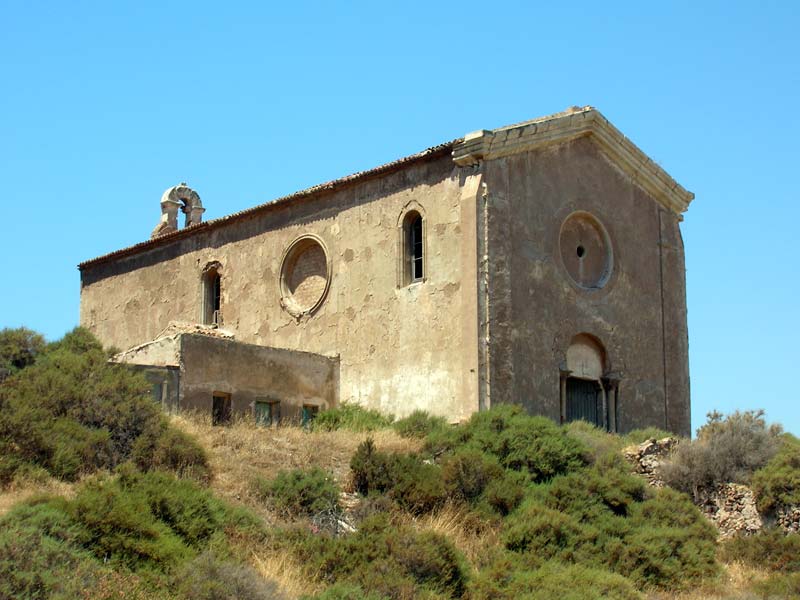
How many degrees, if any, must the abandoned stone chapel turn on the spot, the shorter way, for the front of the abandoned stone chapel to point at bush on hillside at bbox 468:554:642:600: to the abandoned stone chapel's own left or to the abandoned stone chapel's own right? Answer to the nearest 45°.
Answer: approximately 45° to the abandoned stone chapel's own right

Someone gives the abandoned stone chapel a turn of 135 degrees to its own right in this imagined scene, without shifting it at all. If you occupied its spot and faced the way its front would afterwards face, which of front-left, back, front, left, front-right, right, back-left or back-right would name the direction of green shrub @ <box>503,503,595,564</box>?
left

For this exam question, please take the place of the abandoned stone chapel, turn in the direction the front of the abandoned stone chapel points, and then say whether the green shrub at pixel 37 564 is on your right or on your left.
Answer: on your right

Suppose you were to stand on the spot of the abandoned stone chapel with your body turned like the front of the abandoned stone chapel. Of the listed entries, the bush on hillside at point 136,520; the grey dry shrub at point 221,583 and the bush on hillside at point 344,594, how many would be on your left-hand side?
0

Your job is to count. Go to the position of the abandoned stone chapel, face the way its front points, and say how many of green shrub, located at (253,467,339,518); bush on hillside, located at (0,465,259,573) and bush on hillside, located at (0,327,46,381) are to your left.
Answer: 0

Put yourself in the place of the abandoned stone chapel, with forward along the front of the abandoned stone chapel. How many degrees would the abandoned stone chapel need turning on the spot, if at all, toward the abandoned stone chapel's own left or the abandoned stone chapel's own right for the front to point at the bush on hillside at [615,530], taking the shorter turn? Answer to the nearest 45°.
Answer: approximately 45° to the abandoned stone chapel's own right

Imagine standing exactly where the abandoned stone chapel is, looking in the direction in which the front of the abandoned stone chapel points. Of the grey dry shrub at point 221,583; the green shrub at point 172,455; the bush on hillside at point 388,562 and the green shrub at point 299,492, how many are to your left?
0

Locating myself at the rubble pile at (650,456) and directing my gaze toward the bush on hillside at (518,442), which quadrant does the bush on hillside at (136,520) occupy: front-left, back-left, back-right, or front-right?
front-left

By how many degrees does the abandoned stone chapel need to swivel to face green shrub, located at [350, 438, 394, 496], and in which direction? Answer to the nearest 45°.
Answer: approximately 45° to its right

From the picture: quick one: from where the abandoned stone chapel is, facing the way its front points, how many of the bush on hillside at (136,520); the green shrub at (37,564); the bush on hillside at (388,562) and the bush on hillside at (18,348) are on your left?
0

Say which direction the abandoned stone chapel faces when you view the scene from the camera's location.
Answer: facing the viewer and to the right of the viewer

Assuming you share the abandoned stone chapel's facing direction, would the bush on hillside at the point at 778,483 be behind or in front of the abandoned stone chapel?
in front

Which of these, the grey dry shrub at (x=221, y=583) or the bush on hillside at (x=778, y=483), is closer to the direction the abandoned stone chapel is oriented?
the bush on hillside

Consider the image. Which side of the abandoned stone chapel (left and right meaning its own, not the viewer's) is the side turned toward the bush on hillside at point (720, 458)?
front

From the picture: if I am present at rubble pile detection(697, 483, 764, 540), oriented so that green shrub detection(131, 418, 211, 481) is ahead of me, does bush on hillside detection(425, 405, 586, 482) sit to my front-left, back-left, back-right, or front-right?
front-right

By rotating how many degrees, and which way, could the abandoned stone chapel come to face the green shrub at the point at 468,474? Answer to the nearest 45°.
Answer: approximately 45° to its right

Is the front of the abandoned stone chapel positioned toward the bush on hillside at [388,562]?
no

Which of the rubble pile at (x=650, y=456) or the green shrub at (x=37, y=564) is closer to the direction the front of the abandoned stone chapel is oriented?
the rubble pile

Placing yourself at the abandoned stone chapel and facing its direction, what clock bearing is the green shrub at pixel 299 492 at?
The green shrub is roughly at 2 o'clock from the abandoned stone chapel.
